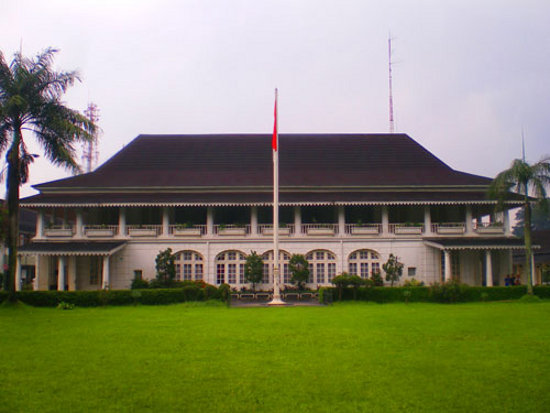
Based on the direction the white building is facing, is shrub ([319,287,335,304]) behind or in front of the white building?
in front

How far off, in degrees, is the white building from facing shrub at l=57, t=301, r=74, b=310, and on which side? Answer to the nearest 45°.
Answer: approximately 45° to its right

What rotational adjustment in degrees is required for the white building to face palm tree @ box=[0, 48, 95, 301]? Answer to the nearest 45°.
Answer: approximately 45° to its right

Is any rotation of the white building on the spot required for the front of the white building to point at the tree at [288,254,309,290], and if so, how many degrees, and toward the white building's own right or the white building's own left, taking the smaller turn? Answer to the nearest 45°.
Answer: approximately 45° to the white building's own left

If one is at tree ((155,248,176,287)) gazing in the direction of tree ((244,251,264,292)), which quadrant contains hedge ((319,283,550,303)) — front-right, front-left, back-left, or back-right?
front-right

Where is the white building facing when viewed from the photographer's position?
facing the viewer

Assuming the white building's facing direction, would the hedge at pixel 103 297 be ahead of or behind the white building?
ahead
